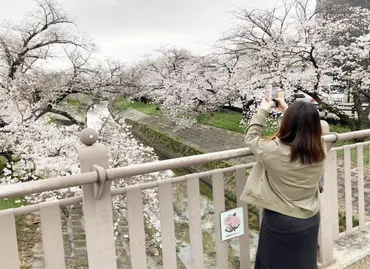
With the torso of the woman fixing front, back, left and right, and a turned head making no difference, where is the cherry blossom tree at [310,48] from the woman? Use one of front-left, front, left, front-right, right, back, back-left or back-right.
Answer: front-right

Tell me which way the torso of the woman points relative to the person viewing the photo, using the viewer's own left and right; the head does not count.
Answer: facing away from the viewer and to the left of the viewer
